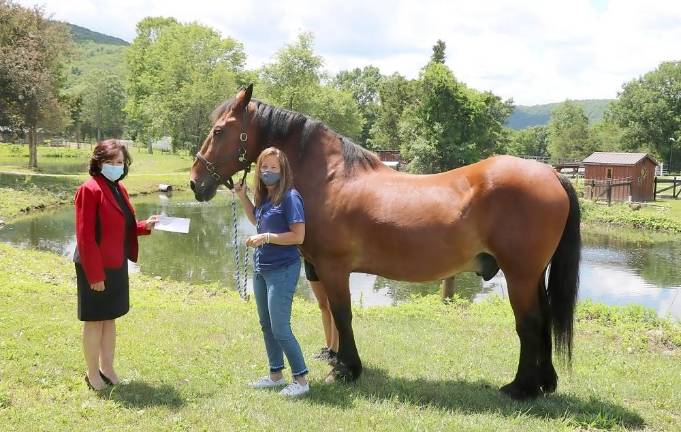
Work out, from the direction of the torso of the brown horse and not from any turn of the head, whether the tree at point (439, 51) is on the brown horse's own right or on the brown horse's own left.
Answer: on the brown horse's own right

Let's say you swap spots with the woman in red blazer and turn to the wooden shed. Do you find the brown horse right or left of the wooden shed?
right

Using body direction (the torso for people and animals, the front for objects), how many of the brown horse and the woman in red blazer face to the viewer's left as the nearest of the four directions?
1

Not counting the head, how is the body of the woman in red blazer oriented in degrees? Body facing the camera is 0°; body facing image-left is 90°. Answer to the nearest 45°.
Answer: approximately 315°

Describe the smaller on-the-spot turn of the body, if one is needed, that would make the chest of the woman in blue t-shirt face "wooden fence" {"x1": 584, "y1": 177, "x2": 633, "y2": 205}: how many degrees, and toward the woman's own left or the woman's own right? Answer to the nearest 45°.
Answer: approximately 180°

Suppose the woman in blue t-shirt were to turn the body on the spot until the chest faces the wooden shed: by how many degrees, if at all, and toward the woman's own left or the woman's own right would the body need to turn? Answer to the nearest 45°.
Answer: approximately 180°

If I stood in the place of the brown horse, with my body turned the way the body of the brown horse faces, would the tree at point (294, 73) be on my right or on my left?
on my right

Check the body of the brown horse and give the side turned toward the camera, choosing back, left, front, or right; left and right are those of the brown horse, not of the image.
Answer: left

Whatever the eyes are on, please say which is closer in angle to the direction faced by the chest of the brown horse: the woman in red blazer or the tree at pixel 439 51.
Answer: the woman in red blazer
